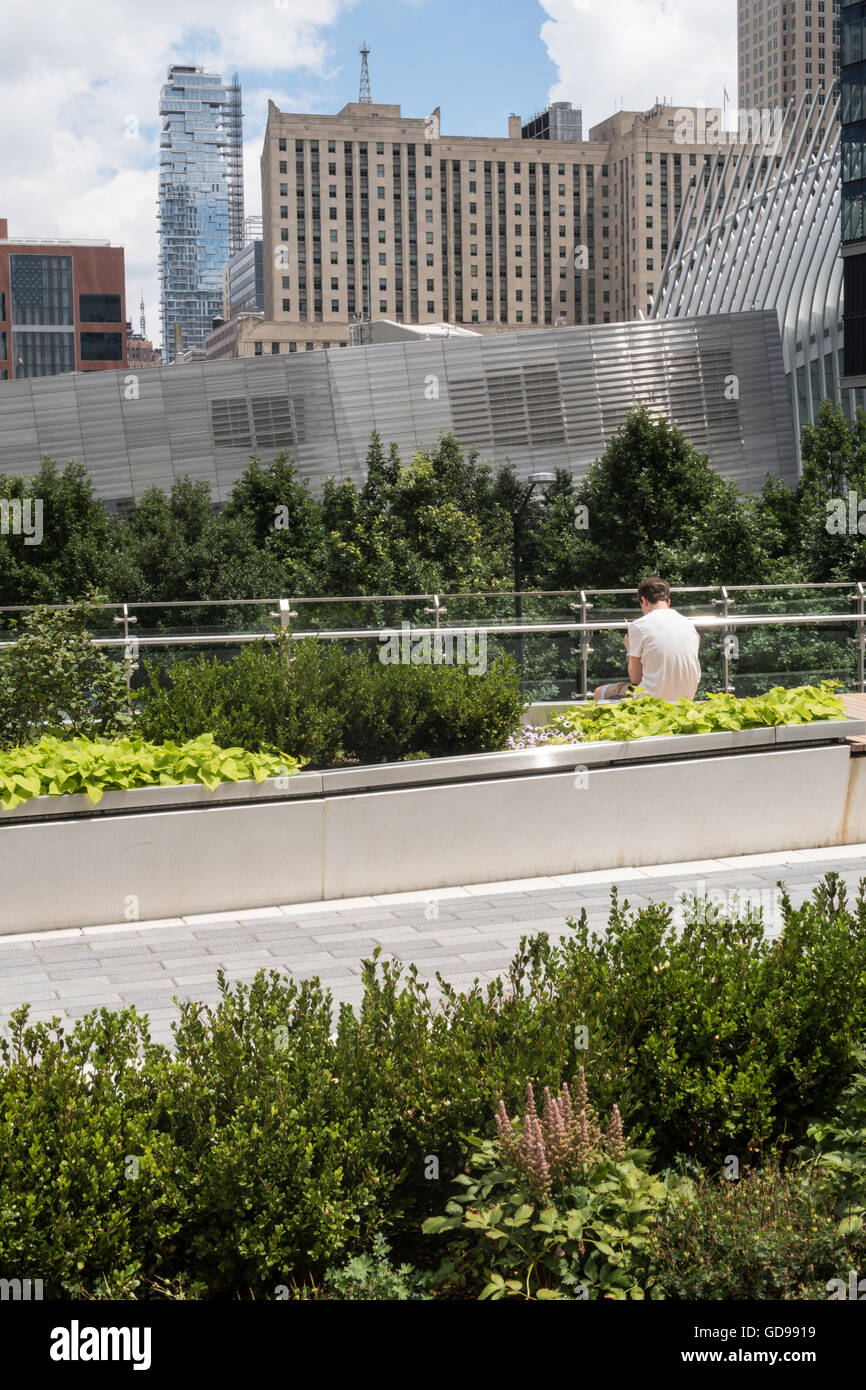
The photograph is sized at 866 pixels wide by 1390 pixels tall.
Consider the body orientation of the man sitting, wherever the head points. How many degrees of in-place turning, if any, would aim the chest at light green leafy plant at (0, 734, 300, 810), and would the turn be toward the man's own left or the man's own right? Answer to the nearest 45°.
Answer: approximately 90° to the man's own left

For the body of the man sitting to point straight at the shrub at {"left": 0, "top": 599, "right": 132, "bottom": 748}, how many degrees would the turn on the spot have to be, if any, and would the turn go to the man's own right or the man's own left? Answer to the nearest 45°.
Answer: approximately 45° to the man's own left

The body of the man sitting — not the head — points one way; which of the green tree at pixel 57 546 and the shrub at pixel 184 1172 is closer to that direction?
the green tree

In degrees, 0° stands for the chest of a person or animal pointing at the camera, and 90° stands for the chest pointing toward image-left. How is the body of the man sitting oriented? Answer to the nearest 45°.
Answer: approximately 135°

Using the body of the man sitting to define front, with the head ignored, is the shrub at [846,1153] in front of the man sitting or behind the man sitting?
behind

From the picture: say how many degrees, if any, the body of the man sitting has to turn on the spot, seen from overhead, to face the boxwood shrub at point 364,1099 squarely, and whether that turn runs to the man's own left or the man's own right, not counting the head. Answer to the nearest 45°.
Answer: approximately 135° to the man's own left

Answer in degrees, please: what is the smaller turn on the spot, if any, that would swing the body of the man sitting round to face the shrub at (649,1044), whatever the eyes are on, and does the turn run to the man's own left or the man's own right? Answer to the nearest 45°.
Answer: approximately 135° to the man's own left

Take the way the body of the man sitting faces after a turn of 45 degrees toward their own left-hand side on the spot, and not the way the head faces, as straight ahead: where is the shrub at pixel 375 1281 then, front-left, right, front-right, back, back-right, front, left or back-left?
left

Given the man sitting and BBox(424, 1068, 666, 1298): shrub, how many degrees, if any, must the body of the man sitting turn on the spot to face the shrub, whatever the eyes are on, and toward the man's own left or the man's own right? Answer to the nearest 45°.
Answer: approximately 135° to the man's own left

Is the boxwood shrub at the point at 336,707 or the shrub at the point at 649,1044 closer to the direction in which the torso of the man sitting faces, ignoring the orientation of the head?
the boxwood shrub
